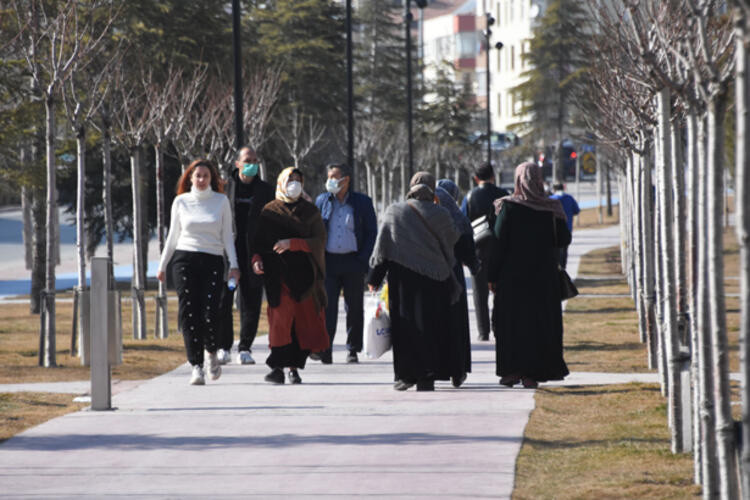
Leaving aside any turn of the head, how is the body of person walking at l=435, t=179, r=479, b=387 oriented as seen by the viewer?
away from the camera

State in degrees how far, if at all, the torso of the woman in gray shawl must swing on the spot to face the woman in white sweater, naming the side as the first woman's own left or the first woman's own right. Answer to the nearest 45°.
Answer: approximately 90° to the first woman's own left

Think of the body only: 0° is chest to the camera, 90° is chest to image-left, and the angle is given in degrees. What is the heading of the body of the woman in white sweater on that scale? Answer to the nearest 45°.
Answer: approximately 0°

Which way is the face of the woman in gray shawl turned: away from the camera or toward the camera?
away from the camera

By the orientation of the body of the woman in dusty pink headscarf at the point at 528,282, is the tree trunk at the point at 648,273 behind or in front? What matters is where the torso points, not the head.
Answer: in front

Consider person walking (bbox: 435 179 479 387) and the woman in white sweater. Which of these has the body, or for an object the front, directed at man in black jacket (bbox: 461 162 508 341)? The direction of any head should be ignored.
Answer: the person walking

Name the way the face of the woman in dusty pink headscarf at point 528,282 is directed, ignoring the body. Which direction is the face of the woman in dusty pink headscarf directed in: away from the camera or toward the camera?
away from the camera

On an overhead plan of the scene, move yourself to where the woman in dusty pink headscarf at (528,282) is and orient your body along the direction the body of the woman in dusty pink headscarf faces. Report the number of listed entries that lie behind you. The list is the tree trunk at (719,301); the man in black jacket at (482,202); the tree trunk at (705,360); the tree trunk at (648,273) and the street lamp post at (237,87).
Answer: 2

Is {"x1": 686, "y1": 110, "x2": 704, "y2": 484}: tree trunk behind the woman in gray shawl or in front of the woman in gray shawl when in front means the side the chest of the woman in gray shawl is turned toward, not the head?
behind

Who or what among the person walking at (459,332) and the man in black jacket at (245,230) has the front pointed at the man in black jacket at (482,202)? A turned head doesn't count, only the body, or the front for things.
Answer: the person walking

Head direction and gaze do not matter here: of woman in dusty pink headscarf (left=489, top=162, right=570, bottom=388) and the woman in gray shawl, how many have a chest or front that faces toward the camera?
0

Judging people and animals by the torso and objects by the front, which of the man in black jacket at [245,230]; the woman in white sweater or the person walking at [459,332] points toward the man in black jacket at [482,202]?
the person walking
